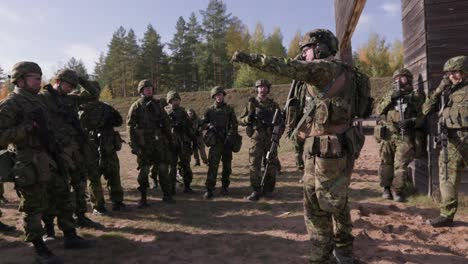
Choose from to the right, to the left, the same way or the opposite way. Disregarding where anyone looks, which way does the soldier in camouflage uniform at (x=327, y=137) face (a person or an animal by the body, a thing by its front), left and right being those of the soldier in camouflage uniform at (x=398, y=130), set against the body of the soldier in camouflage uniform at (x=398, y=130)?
to the right

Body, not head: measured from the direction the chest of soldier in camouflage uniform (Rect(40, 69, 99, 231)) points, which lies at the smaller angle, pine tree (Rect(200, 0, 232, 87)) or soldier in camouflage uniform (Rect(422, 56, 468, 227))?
the soldier in camouflage uniform

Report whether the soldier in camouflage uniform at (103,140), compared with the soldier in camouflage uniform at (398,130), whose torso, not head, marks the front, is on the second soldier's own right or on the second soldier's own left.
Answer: on the second soldier's own right

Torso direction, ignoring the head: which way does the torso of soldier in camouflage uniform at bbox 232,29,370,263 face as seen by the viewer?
to the viewer's left

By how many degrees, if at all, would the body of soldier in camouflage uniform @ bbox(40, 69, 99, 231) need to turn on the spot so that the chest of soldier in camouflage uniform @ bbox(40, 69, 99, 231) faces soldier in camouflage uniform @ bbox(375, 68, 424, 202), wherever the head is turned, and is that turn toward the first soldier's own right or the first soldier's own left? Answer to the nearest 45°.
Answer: approximately 45° to the first soldier's own left

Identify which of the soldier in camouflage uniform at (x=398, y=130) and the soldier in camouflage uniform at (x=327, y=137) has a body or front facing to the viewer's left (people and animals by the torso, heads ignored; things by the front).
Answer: the soldier in camouflage uniform at (x=327, y=137)

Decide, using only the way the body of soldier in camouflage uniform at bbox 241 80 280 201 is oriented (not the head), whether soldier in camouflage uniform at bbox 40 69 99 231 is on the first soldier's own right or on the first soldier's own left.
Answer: on the first soldier's own right

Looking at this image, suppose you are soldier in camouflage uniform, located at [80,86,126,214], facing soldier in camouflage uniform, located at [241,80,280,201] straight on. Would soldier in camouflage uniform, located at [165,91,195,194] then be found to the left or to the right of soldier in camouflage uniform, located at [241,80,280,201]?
left

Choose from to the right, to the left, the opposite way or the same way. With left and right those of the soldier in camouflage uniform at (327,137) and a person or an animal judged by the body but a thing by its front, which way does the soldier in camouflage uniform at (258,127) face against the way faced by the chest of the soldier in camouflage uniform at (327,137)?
to the left

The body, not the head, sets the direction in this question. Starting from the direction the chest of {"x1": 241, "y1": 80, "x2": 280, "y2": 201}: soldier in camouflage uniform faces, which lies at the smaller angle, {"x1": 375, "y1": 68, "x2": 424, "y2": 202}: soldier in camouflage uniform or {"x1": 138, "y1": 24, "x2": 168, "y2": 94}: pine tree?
the soldier in camouflage uniform

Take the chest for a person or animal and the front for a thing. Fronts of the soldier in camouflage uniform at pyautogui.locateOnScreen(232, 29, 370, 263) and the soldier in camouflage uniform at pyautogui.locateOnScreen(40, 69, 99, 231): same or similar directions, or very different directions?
very different directions

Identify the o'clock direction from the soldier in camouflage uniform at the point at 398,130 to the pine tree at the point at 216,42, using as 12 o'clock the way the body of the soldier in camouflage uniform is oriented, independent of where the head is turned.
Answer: The pine tree is roughly at 5 o'clock from the soldier in camouflage uniform.
